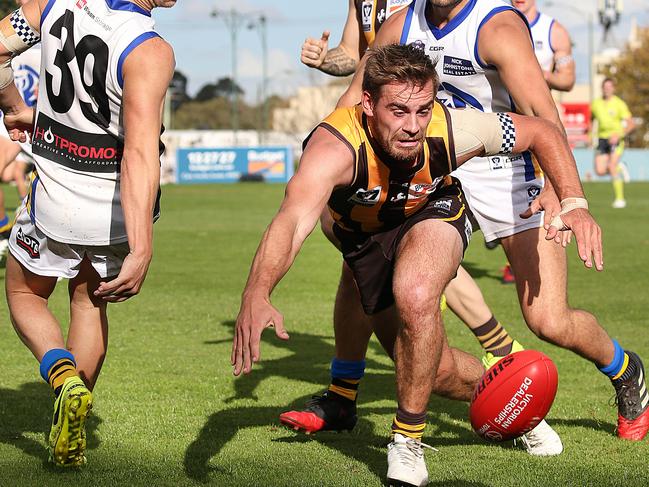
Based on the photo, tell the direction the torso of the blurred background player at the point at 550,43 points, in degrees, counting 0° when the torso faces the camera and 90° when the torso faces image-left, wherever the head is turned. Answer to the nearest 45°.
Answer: approximately 45°

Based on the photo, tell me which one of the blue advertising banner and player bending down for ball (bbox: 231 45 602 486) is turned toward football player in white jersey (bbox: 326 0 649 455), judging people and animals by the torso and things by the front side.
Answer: the blue advertising banner

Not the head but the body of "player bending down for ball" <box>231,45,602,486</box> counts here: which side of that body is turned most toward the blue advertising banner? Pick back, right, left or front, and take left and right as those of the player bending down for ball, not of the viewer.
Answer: back

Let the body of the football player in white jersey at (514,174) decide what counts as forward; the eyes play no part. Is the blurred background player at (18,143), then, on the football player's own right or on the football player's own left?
on the football player's own right

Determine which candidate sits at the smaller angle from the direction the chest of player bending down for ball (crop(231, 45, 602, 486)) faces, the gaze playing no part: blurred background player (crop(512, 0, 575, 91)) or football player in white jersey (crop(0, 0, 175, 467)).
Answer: the football player in white jersey

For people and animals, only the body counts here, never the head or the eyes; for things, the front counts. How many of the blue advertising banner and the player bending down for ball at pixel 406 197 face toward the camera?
2

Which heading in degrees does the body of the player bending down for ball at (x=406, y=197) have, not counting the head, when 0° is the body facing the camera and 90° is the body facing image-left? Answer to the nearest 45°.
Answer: approximately 0°
